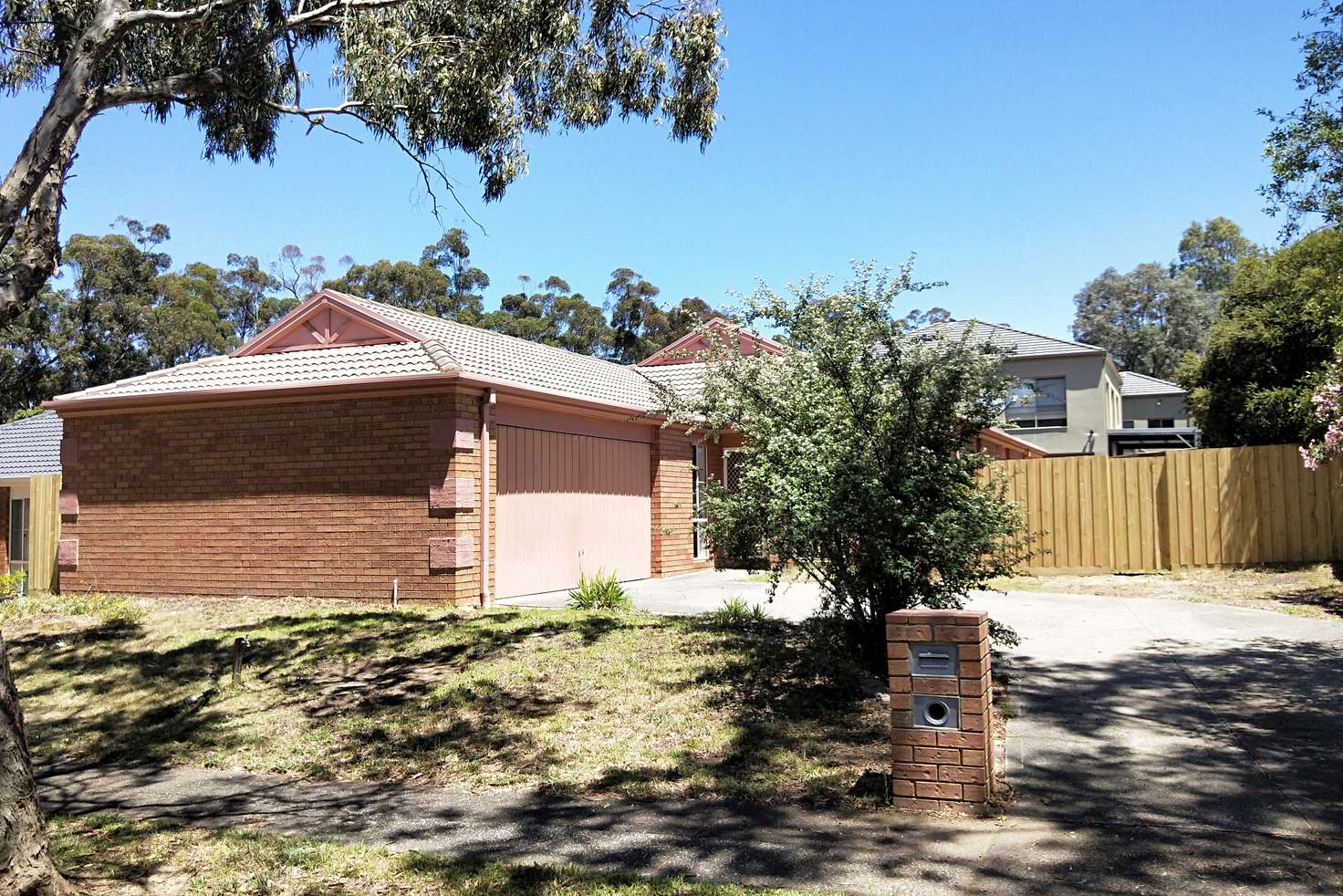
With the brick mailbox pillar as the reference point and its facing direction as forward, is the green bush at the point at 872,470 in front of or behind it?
behind

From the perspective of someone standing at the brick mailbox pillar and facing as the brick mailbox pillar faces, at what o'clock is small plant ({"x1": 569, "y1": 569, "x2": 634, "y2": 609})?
The small plant is roughly at 5 o'clock from the brick mailbox pillar.

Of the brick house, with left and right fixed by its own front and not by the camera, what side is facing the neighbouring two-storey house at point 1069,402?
left

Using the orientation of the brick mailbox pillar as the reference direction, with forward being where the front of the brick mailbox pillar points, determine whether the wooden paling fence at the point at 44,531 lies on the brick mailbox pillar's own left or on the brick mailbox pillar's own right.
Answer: on the brick mailbox pillar's own right

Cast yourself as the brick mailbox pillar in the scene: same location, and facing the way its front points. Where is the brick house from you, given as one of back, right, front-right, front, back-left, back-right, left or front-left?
back-right

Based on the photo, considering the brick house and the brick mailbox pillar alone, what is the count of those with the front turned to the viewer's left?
0

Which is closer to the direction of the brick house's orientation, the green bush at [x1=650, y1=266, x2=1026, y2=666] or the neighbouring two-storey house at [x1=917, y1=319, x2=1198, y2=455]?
the green bush

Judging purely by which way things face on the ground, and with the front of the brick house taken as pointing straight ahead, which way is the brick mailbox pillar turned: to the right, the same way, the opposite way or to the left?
to the right

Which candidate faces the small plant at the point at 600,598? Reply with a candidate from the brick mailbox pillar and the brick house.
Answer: the brick house

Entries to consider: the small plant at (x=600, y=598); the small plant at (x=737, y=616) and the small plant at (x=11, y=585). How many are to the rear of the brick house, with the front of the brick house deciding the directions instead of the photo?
1

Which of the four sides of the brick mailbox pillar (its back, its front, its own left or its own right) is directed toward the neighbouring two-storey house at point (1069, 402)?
back

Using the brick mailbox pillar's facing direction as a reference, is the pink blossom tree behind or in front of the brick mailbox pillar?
behind

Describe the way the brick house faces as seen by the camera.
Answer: facing the viewer and to the right of the viewer
